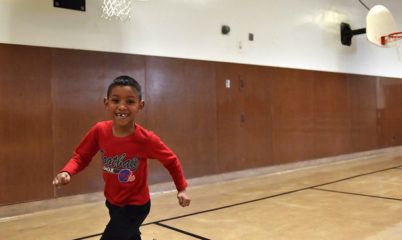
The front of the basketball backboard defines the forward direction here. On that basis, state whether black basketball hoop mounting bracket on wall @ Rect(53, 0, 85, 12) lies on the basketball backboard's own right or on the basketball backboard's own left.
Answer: on the basketball backboard's own right

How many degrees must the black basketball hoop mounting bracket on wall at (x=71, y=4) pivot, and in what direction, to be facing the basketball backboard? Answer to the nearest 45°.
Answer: approximately 45° to its left

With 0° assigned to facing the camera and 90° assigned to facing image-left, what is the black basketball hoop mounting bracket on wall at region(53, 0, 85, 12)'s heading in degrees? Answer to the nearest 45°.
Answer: approximately 315°
